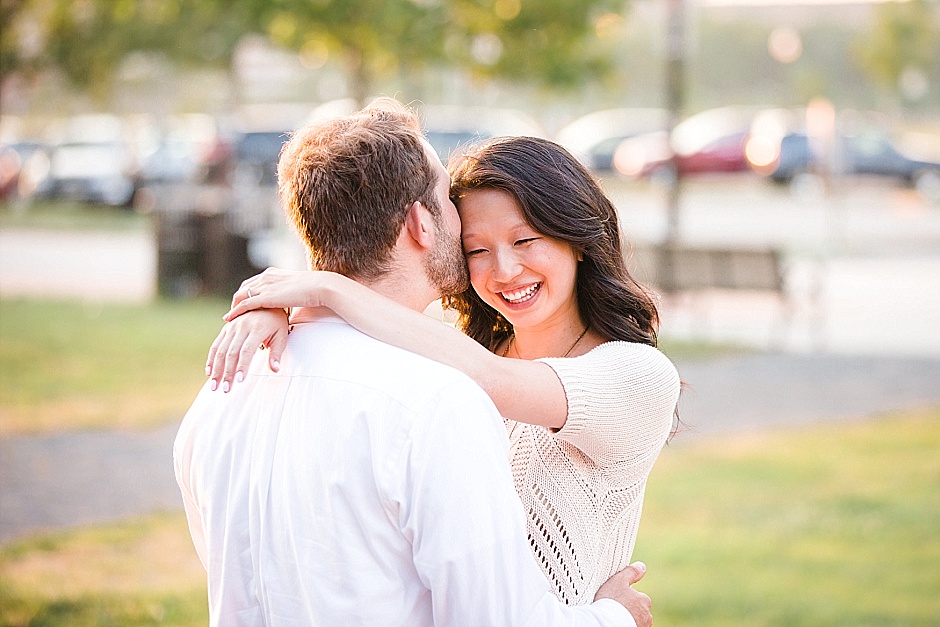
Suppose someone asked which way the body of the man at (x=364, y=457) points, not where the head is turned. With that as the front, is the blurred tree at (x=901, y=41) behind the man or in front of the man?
in front

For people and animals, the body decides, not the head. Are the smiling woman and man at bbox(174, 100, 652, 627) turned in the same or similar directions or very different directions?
very different directions

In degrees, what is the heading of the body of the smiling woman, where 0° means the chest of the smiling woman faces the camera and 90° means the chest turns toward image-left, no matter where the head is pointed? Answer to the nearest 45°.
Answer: approximately 45°

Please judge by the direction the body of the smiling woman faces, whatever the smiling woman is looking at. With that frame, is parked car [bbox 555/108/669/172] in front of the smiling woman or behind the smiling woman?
behind

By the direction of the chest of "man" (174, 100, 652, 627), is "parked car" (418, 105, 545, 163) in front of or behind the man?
in front

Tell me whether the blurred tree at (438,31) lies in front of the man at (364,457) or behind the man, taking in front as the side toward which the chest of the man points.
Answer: in front

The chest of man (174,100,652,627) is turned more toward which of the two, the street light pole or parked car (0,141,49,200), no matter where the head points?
the street light pole

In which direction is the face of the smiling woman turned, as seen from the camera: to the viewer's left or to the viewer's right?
to the viewer's left

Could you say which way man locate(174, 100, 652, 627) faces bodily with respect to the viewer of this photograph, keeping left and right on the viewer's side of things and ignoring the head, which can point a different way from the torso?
facing away from the viewer and to the right of the viewer

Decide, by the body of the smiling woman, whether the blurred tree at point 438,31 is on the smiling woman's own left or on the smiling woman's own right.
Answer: on the smiling woman's own right

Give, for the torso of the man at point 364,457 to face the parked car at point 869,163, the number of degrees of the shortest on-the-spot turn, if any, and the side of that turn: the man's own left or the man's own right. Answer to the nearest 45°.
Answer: approximately 45° to the man's own left

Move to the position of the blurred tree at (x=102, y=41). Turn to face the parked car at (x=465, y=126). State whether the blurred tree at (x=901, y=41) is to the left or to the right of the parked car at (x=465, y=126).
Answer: left
